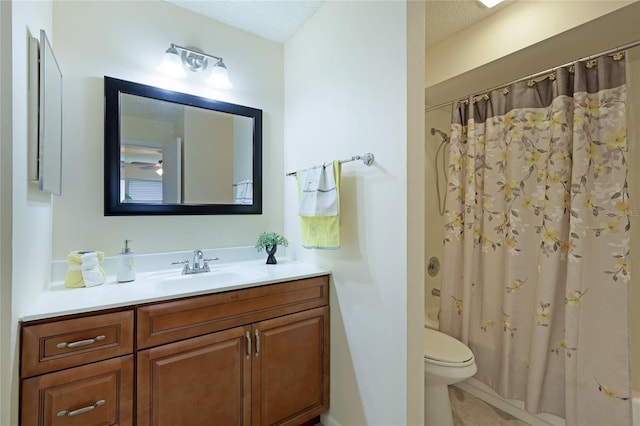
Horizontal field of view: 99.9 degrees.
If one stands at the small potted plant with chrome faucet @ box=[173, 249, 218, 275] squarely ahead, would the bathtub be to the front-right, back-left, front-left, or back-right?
back-left

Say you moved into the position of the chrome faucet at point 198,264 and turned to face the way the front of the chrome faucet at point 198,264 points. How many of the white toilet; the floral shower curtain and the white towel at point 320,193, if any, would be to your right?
0

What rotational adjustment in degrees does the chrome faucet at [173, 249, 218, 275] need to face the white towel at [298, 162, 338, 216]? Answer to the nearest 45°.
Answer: approximately 45° to its left

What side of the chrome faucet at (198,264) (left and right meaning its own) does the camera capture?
front

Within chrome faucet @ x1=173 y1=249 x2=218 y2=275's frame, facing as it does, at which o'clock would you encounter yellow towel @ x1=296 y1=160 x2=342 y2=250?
The yellow towel is roughly at 10 o'clock from the chrome faucet.

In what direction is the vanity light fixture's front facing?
toward the camera

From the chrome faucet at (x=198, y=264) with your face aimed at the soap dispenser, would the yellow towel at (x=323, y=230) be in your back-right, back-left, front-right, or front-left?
back-left

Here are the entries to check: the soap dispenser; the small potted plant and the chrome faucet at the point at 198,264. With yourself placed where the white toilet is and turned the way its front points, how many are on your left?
0

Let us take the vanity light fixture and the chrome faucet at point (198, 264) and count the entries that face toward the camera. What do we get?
2
